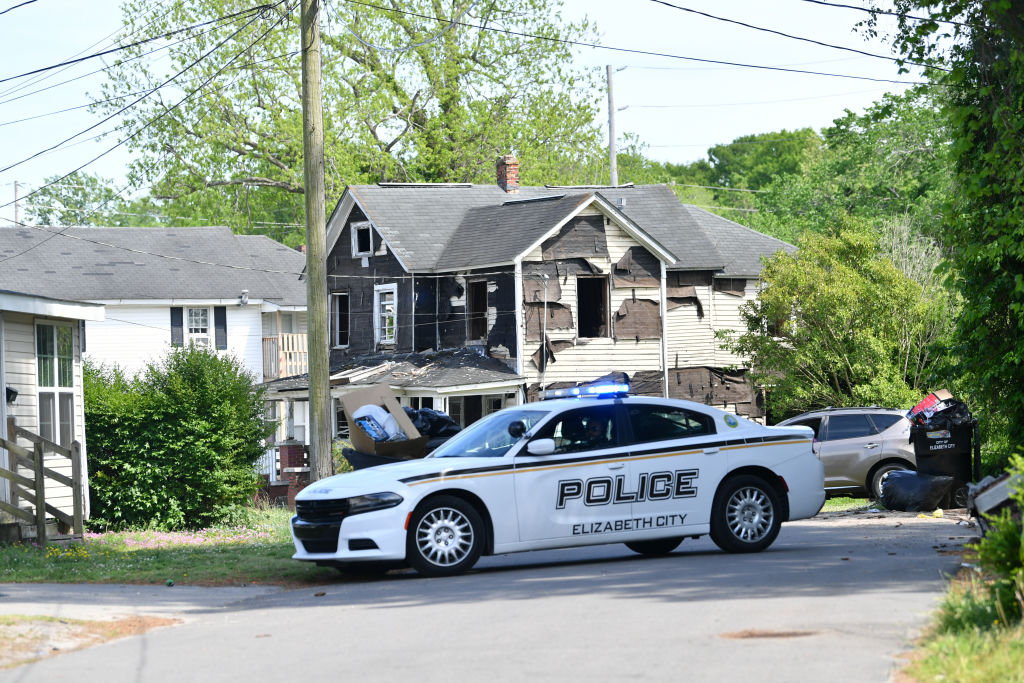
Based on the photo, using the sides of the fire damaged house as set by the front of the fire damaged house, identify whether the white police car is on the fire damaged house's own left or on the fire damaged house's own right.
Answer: on the fire damaged house's own left

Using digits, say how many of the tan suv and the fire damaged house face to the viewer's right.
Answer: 0

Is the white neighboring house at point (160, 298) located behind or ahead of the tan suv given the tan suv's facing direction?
ahead

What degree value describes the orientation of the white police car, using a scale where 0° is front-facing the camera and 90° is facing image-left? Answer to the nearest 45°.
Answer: approximately 45°

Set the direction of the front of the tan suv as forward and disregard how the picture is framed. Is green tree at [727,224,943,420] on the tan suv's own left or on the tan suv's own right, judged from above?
on the tan suv's own right

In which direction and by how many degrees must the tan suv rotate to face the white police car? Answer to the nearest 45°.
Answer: approximately 90° to its left

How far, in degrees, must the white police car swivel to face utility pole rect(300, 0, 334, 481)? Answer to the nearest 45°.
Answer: approximately 90° to its right

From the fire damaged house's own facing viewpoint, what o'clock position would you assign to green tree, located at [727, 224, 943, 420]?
The green tree is roughly at 9 o'clock from the fire damaged house.

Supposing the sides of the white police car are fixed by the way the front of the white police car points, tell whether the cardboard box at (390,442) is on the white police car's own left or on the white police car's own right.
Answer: on the white police car's own right

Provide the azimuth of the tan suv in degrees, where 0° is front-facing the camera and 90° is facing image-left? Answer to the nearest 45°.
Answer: approximately 90°

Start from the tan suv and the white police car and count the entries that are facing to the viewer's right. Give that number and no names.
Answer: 0

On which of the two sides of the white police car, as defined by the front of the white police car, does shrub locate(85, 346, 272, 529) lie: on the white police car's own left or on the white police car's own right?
on the white police car's own right
